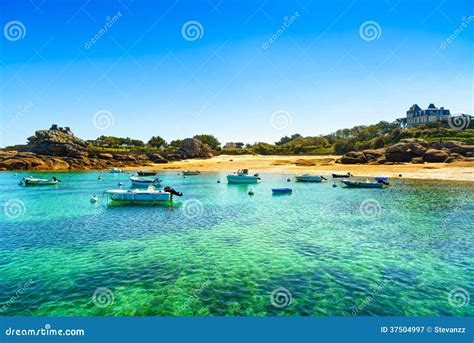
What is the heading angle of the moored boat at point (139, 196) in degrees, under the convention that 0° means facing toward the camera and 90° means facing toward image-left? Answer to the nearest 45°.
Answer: approximately 90°
